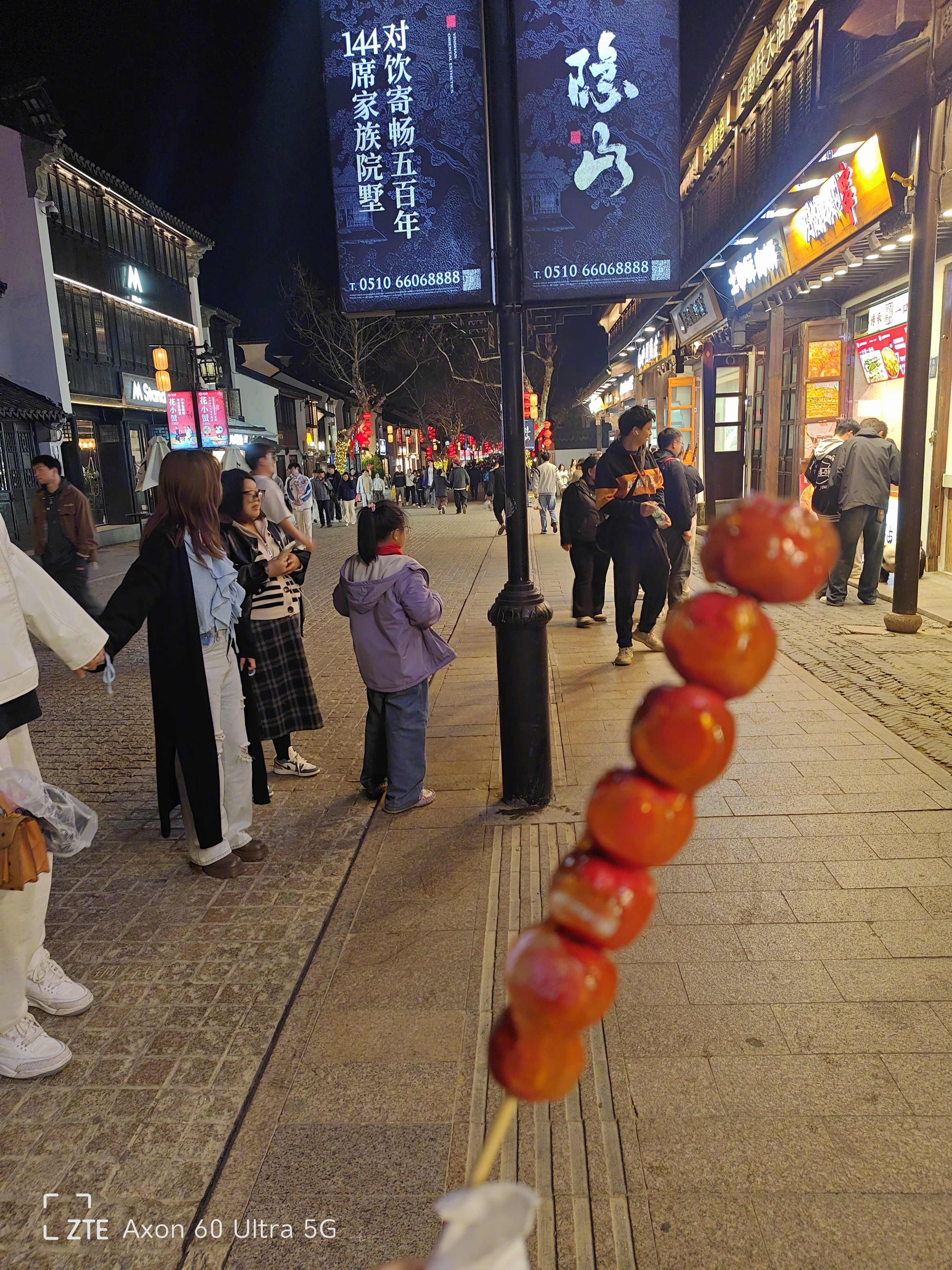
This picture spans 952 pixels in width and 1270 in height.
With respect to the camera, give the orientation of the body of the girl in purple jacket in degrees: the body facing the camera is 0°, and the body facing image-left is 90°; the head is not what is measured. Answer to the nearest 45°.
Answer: approximately 225°

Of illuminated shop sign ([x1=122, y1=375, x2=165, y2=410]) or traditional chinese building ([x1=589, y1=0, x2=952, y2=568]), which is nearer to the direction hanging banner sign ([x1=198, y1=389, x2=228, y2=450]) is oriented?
the traditional chinese building

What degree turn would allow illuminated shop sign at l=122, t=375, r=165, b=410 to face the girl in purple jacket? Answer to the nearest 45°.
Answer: approximately 45° to its right

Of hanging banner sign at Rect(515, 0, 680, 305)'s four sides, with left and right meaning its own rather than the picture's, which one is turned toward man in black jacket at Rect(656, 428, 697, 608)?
back

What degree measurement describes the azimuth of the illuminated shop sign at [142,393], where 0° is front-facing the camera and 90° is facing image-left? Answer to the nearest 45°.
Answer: approximately 315°

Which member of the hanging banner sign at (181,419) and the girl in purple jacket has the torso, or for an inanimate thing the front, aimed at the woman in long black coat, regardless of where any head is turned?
the hanging banner sign

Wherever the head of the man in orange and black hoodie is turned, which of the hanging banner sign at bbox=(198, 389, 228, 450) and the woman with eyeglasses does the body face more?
the woman with eyeglasses

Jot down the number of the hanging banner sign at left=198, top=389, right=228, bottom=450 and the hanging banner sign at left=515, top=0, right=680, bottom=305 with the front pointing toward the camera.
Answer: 2

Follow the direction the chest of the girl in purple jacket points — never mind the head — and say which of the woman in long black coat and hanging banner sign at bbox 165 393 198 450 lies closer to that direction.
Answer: the hanging banner sign

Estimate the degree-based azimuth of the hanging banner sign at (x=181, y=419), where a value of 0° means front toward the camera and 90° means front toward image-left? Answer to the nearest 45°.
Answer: approximately 0°

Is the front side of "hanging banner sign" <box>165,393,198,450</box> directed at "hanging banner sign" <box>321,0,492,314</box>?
yes

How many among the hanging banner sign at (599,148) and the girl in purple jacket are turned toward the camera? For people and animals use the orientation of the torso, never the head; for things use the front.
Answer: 1

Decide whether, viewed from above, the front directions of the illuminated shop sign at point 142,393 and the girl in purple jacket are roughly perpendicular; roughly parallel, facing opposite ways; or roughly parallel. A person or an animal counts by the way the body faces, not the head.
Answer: roughly perpendicular

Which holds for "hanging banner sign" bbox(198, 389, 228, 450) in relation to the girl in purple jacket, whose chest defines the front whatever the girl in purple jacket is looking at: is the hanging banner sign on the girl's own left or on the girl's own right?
on the girl's own left
